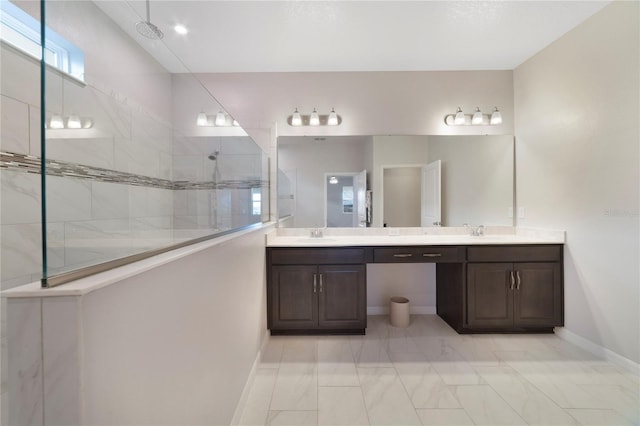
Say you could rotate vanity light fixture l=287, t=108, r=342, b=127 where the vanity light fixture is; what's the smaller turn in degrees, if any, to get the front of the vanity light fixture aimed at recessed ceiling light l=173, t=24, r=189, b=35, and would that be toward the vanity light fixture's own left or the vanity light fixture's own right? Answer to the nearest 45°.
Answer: approximately 45° to the vanity light fixture's own right

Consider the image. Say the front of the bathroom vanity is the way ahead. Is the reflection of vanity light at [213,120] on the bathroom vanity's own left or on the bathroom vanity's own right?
on the bathroom vanity's own right

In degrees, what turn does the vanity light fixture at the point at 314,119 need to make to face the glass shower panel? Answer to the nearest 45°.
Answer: approximately 45° to its right
